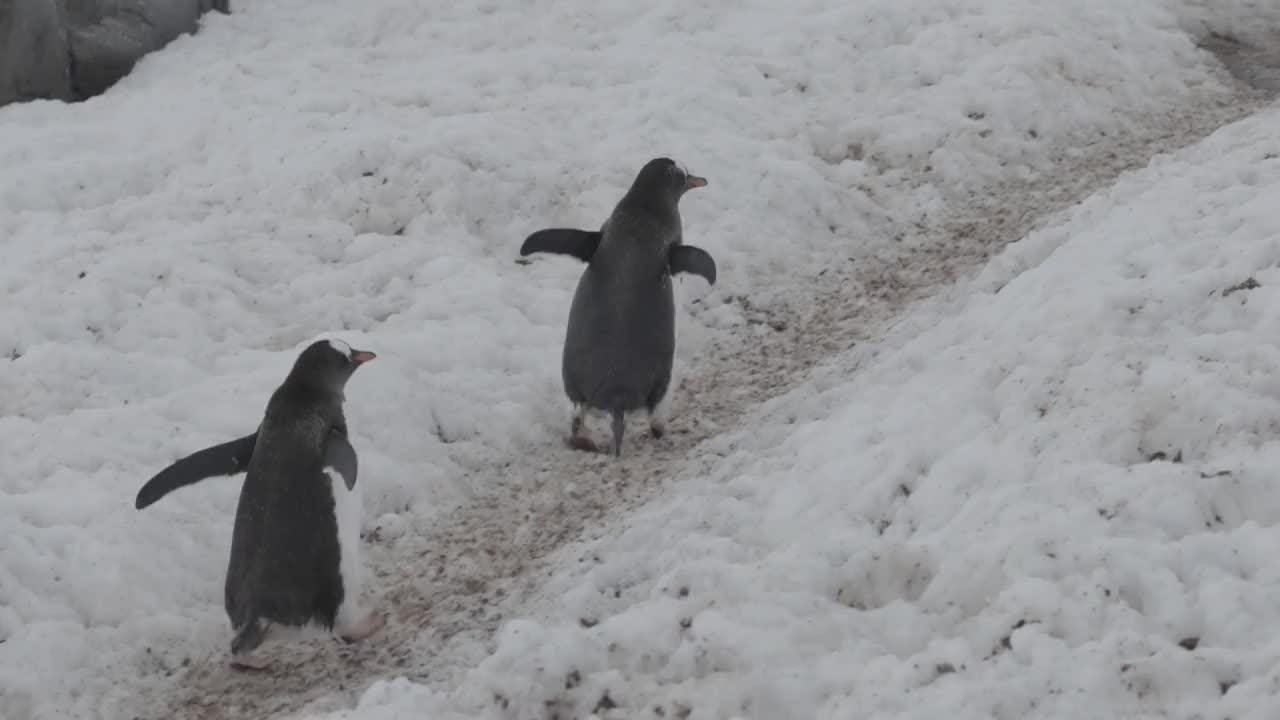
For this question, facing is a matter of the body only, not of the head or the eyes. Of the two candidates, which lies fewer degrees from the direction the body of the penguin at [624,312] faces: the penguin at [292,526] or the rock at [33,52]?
the rock

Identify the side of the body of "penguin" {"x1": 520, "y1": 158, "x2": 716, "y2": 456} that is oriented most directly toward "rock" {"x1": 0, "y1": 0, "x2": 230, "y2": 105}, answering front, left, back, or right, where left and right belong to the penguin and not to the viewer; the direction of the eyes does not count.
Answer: left

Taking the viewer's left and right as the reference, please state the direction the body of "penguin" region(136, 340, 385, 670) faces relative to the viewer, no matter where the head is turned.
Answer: facing away from the viewer and to the right of the viewer

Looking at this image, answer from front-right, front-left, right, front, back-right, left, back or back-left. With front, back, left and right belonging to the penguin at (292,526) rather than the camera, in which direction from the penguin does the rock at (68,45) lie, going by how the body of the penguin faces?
front-left

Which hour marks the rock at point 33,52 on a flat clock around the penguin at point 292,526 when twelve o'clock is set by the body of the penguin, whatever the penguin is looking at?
The rock is roughly at 10 o'clock from the penguin.

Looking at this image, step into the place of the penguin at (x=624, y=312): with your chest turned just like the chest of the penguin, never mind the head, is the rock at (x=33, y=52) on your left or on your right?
on your left

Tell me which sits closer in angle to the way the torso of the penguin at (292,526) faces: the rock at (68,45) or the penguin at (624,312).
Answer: the penguin

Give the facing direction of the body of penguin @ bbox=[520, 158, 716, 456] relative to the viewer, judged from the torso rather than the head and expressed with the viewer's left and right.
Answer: facing away from the viewer and to the right of the viewer

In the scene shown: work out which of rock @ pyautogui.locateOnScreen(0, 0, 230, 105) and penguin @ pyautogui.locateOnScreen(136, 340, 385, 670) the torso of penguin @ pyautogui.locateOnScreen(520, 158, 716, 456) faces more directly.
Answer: the rock
